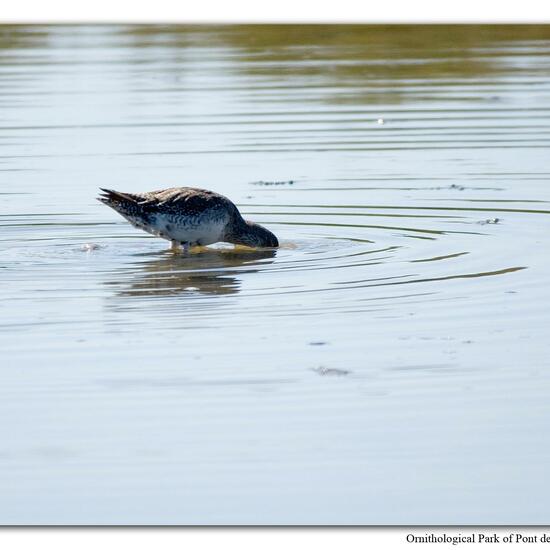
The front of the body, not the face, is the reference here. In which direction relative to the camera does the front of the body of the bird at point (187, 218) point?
to the viewer's right
